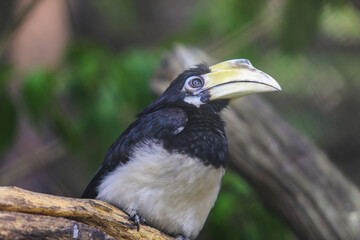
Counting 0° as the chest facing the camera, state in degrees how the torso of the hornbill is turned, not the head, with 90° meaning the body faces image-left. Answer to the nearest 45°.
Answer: approximately 315°

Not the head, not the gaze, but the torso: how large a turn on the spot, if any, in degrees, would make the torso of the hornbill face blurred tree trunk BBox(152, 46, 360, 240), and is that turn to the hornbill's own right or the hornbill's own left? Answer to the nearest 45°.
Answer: approximately 90° to the hornbill's own left
